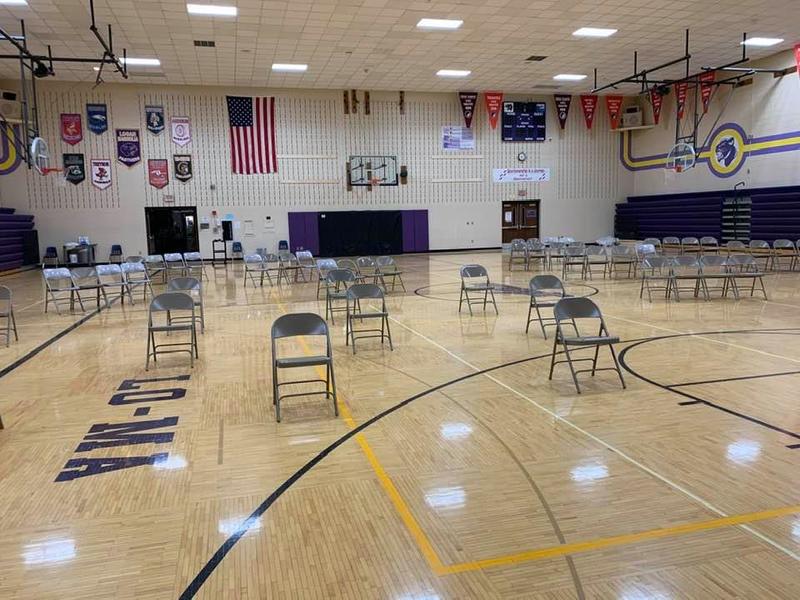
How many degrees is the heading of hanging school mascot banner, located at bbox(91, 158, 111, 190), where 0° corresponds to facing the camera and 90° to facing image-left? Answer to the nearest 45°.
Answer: approximately 0°

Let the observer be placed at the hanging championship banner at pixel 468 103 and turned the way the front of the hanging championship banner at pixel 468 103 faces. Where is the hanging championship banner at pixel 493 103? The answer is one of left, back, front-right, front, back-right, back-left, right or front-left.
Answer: left

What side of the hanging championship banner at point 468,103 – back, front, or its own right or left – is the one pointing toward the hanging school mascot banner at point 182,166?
right

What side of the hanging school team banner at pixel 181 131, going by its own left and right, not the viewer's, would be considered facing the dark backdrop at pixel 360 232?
left

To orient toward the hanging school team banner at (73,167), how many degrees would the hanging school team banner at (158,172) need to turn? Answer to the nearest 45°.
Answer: approximately 90° to its right

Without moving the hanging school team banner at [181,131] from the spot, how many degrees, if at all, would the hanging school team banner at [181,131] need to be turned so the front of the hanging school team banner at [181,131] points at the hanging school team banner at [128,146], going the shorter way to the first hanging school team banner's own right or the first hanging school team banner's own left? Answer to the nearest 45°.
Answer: approximately 90° to the first hanging school team banner's own right

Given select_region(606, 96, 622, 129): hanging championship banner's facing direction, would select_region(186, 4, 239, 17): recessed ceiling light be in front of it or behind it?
in front

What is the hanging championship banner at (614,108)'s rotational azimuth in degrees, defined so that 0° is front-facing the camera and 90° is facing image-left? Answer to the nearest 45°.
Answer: approximately 0°

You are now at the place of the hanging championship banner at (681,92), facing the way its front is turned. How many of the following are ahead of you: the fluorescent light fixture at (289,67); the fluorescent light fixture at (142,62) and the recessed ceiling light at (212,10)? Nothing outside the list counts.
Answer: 3
